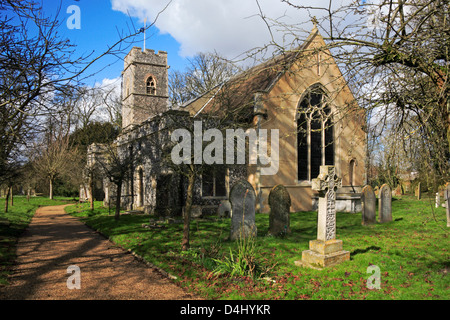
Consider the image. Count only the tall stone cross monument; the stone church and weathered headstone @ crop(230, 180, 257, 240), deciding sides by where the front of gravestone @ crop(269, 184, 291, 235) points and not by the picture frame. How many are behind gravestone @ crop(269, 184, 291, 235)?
1

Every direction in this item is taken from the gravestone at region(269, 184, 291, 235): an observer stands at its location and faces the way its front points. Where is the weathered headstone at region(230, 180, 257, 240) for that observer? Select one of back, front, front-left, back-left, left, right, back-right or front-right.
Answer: front-right

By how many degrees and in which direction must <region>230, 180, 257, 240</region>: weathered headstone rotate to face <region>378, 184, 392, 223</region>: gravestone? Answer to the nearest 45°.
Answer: approximately 135° to its left

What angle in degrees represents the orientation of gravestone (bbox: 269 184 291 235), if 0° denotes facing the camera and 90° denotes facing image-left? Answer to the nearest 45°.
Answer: approximately 0°

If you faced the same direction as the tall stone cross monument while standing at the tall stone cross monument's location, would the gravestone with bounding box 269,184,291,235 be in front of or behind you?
behind

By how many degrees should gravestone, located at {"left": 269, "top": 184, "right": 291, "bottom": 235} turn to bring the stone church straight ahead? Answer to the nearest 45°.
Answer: approximately 180°

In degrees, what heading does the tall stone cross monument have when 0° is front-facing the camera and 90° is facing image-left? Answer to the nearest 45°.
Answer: approximately 315°

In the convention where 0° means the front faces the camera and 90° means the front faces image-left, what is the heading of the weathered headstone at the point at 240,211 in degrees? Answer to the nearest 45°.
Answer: approximately 0°
